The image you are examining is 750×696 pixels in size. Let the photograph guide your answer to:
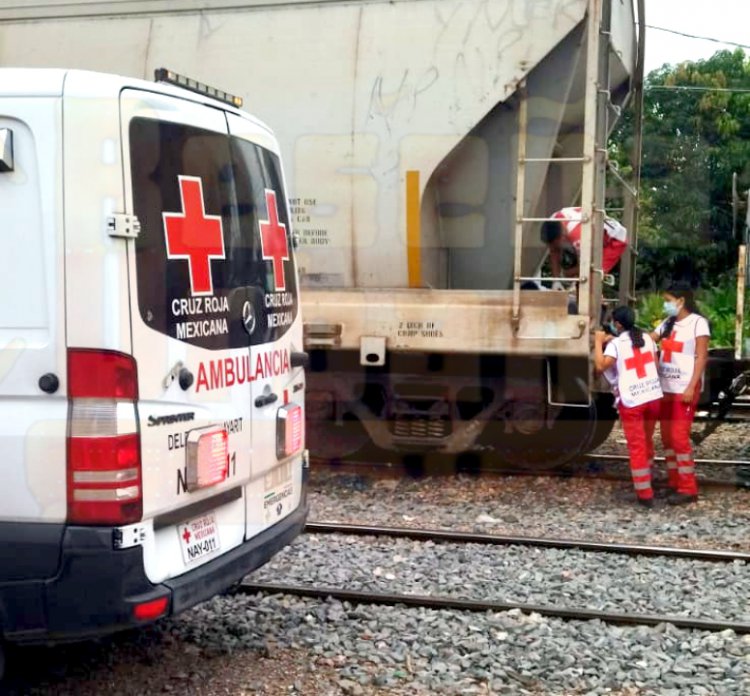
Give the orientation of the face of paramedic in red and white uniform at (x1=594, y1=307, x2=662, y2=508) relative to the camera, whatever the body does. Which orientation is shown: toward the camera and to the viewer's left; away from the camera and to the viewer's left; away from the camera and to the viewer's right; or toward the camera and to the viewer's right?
away from the camera and to the viewer's left

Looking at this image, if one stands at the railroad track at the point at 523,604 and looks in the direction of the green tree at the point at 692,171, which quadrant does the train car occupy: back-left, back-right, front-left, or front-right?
front-left

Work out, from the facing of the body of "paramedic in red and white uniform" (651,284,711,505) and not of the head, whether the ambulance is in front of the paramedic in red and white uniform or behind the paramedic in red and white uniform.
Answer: in front

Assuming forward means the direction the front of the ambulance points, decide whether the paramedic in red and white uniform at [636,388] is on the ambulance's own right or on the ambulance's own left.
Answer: on the ambulance's own right

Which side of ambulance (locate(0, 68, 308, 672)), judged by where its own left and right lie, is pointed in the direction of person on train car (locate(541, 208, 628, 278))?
right

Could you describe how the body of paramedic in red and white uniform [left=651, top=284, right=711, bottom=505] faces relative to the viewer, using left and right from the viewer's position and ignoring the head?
facing the viewer and to the left of the viewer

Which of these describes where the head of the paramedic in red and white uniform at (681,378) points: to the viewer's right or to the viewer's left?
to the viewer's left

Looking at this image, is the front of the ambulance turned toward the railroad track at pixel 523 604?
no

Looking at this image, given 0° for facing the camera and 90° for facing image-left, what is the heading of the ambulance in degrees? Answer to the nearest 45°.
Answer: approximately 135°

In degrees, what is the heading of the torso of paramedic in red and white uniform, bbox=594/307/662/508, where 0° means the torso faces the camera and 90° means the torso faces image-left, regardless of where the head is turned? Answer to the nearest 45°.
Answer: approximately 135°

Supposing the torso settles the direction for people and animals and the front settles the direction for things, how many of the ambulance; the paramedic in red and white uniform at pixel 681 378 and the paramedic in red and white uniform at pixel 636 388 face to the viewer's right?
0

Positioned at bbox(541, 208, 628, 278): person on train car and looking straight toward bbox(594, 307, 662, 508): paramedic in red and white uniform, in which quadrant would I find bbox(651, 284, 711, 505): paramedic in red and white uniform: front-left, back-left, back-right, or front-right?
front-left
